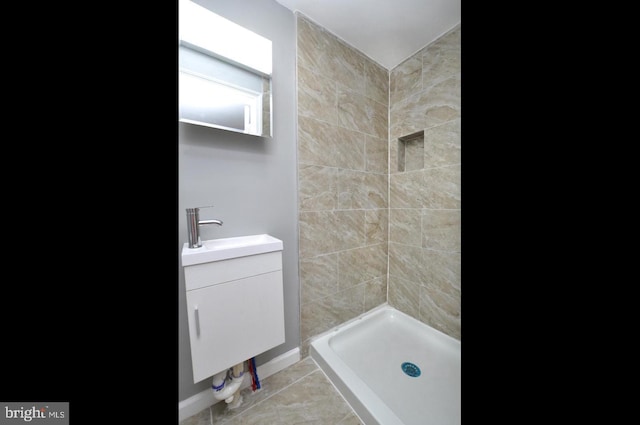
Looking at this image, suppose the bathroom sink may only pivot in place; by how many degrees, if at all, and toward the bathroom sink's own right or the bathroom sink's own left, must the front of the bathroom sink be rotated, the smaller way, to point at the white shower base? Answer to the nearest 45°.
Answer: approximately 45° to the bathroom sink's own left

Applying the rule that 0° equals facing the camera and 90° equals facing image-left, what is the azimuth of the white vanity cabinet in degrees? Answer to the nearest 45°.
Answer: approximately 315°

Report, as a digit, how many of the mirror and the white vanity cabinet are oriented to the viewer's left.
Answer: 0

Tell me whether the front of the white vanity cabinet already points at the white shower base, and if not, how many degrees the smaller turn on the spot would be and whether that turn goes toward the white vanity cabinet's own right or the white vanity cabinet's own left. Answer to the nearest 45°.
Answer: approximately 45° to the white vanity cabinet's own left

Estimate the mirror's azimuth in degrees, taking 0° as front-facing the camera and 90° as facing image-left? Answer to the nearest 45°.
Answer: approximately 315°
